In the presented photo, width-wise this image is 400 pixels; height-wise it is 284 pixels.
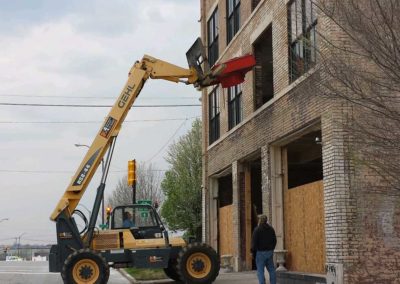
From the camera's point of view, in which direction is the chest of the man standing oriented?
away from the camera

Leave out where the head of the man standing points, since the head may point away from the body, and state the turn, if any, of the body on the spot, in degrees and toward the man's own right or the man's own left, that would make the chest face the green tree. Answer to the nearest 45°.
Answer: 0° — they already face it

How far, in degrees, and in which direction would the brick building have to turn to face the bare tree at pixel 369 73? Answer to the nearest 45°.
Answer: approximately 45° to its left

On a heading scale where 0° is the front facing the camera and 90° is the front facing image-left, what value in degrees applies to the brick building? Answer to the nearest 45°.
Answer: approximately 45°
